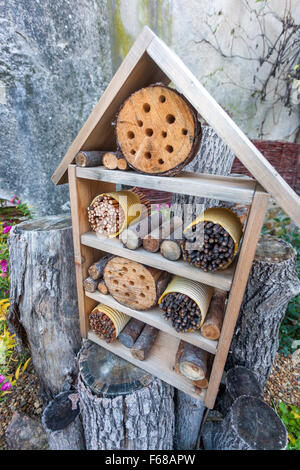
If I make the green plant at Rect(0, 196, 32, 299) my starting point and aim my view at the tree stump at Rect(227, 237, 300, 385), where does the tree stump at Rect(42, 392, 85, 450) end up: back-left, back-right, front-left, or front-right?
front-right

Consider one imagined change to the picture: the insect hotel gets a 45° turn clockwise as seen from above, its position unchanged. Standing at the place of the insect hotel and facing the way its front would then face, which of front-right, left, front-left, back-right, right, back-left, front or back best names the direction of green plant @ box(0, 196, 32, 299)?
front-right

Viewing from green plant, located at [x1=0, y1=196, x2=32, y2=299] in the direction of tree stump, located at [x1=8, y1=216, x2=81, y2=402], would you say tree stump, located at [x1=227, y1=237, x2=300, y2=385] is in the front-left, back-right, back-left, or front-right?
front-left

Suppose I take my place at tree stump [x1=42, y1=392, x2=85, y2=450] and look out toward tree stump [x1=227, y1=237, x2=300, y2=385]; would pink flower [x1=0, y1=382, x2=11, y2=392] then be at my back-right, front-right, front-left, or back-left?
back-left

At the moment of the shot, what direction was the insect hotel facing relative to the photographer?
facing the viewer and to the left of the viewer
